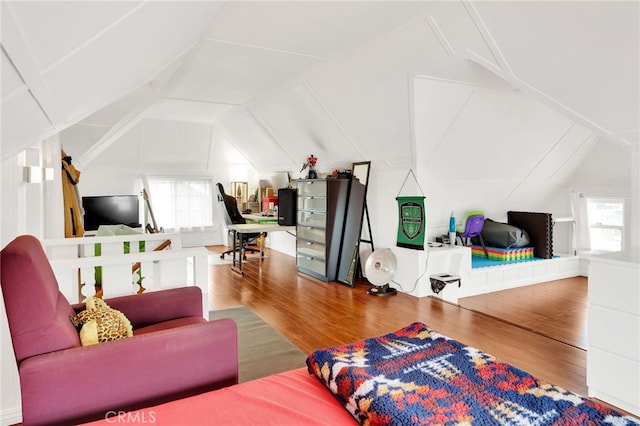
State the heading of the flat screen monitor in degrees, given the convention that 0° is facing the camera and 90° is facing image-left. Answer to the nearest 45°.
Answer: approximately 0°

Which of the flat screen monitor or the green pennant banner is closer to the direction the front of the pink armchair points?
the green pennant banner

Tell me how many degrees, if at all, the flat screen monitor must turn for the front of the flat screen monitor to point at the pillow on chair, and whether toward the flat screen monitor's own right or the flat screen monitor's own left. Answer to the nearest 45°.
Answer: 0° — it already faces it

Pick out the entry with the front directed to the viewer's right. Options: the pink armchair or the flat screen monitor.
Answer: the pink armchair

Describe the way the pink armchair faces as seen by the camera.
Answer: facing to the right of the viewer

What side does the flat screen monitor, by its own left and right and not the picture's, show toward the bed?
front

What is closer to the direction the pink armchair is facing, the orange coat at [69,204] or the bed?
the bed

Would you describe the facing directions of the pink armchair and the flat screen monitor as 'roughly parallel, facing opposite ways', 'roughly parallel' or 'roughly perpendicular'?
roughly perpendicular

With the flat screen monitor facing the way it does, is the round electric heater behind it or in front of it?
in front

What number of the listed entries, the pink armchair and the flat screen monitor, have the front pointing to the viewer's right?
1

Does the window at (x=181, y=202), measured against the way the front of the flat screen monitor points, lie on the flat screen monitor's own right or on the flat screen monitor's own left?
on the flat screen monitor's own left

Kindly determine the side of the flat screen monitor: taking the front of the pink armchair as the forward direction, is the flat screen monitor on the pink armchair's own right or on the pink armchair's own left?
on the pink armchair's own left

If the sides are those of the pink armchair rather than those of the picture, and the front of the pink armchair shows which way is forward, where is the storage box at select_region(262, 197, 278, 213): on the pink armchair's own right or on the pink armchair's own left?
on the pink armchair's own left

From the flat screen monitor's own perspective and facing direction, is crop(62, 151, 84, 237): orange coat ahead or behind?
ahead
